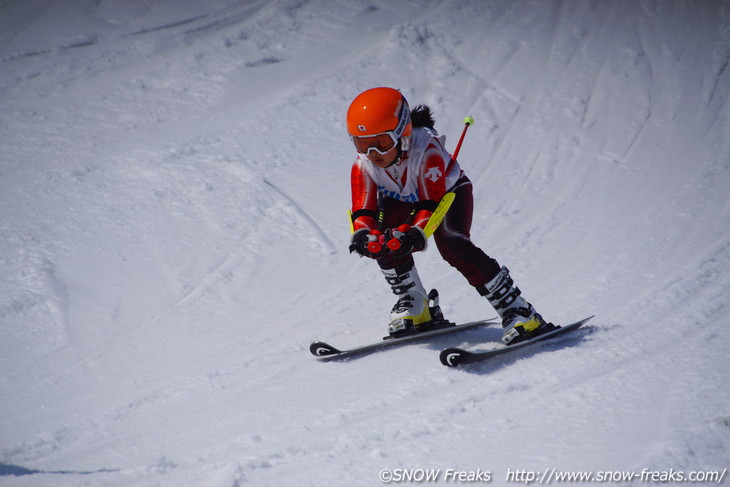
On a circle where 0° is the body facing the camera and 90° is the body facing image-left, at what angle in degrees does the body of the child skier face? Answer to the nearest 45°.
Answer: approximately 45°

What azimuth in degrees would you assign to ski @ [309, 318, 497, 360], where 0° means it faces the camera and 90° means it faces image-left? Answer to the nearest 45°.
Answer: approximately 45°

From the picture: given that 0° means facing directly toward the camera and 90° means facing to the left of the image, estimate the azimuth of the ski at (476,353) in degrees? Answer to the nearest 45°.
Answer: approximately 45°
